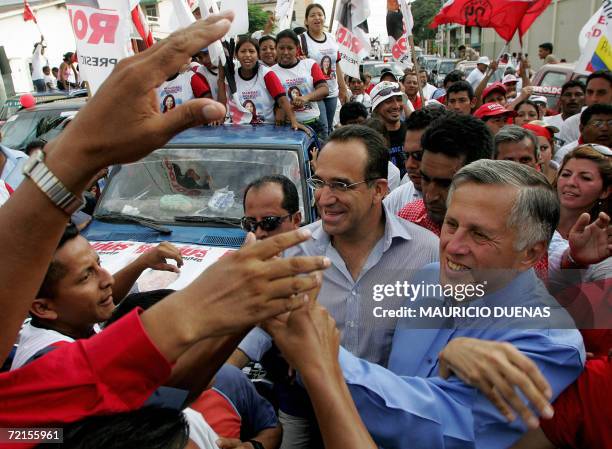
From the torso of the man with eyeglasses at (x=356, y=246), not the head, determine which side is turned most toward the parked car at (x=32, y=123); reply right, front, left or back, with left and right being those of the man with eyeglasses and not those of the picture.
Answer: right

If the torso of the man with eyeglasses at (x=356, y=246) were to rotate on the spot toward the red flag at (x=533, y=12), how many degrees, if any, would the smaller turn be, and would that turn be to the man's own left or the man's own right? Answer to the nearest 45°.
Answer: approximately 180°

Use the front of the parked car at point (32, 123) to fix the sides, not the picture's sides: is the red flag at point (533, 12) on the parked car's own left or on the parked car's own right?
on the parked car's own left

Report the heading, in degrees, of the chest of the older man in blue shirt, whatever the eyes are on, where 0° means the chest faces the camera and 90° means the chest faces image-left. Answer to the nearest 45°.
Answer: approximately 45°

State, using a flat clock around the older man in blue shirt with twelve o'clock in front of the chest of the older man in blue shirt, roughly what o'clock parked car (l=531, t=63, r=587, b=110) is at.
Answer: The parked car is roughly at 5 o'clock from the older man in blue shirt.

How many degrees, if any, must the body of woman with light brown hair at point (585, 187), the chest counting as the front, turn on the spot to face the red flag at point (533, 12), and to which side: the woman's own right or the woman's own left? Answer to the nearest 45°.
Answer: approximately 135° to the woman's own right
